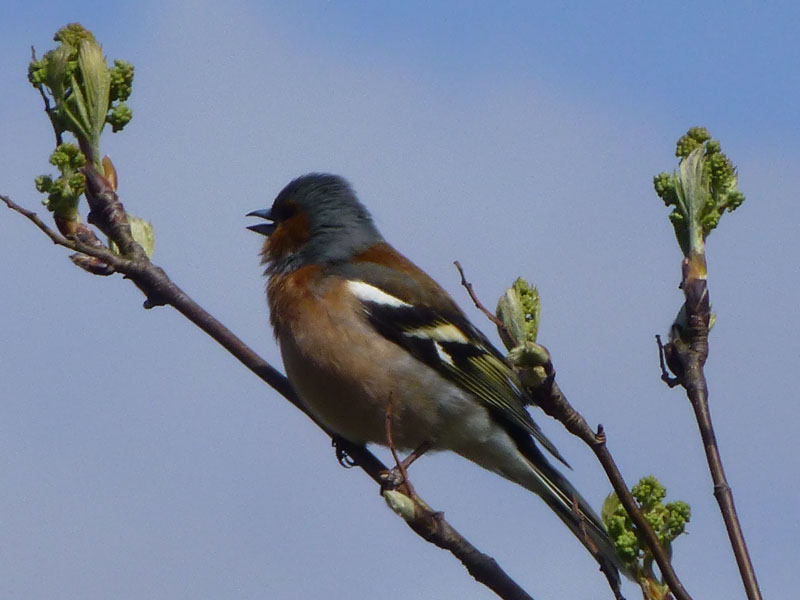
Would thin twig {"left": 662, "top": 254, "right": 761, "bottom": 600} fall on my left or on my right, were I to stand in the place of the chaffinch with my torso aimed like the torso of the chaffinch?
on my left

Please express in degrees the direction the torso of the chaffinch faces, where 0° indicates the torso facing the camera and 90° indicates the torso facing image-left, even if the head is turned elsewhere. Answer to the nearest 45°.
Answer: approximately 90°
